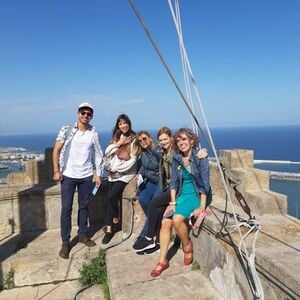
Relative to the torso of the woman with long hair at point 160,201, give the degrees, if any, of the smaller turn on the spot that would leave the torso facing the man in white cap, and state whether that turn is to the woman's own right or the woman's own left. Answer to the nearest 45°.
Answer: approximately 45° to the woman's own right

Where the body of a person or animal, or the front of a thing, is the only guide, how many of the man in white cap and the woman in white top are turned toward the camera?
2

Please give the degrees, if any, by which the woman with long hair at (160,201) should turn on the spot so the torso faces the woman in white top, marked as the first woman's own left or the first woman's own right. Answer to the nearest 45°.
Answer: approximately 90° to the first woman's own right

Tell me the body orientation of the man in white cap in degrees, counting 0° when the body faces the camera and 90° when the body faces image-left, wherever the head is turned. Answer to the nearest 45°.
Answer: approximately 0°

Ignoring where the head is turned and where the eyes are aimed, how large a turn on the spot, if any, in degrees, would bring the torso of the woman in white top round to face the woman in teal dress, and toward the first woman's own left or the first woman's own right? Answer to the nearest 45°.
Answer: approximately 45° to the first woman's own left
